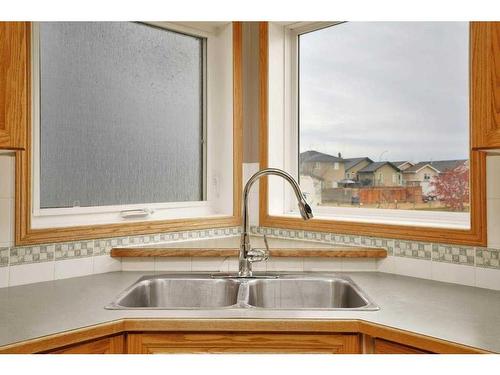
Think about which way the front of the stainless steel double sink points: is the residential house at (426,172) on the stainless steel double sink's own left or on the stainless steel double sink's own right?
on the stainless steel double sink's own left

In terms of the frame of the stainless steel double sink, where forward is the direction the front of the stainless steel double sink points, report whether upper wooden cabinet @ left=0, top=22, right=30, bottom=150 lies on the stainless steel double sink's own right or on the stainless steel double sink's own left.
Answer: on the stainless steel double sink's own right

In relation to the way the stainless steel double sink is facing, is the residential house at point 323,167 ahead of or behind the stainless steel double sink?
behind

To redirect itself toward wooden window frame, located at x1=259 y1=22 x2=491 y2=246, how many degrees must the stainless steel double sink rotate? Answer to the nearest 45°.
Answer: approximately 90° to its left

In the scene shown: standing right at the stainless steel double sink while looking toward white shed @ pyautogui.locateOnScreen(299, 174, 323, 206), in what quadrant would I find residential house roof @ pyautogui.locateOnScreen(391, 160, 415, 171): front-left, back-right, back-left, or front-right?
front-right

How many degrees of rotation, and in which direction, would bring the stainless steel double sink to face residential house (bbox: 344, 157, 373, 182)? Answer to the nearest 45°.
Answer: approximately 135° to its left

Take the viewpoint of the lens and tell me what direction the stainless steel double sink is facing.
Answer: facing the viewer
